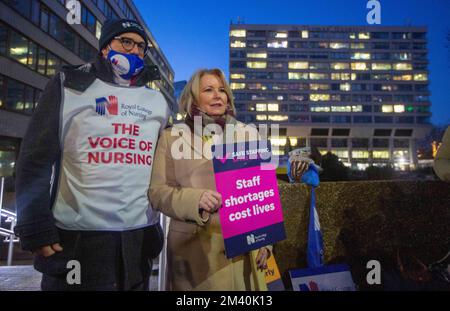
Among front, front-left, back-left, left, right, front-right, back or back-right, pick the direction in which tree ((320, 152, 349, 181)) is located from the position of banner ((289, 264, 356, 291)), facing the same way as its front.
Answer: back

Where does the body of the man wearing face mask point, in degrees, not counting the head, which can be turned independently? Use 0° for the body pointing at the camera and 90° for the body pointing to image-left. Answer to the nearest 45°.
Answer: approximately 315°

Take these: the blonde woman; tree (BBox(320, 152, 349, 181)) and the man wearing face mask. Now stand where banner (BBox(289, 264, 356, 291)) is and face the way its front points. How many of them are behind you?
1

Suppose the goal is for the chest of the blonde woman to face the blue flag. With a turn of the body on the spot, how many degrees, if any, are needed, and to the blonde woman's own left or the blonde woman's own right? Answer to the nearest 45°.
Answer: approximately 90° to the blonde woman's own left
